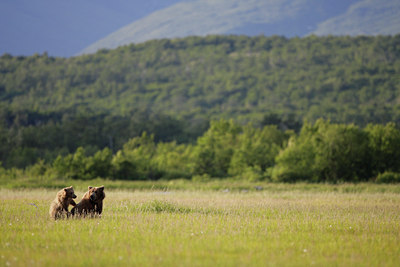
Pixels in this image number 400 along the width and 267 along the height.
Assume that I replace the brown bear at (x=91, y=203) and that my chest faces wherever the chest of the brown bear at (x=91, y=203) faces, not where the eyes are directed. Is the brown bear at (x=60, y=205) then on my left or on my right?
on my right

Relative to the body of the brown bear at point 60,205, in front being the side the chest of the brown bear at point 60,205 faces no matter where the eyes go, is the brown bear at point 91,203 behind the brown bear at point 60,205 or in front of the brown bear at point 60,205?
in front

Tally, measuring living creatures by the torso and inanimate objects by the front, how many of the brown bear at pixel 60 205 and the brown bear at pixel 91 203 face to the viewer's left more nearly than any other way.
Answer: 0
